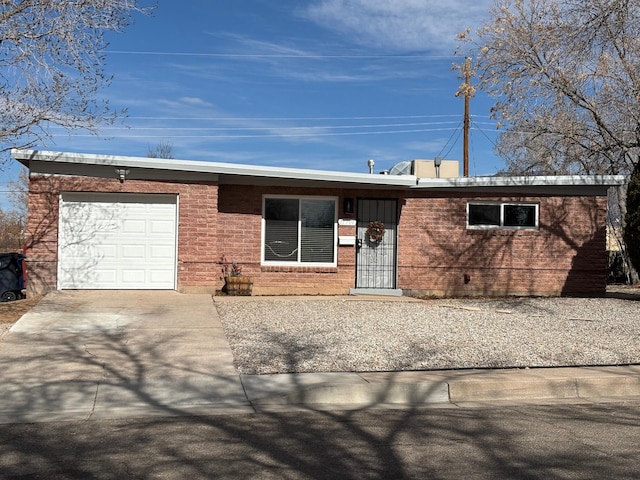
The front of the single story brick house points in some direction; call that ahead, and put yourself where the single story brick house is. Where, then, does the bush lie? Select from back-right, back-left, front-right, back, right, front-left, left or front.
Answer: left

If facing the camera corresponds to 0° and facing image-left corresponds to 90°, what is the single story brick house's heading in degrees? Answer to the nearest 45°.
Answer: approximately 0°

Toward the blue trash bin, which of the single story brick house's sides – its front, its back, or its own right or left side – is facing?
right
